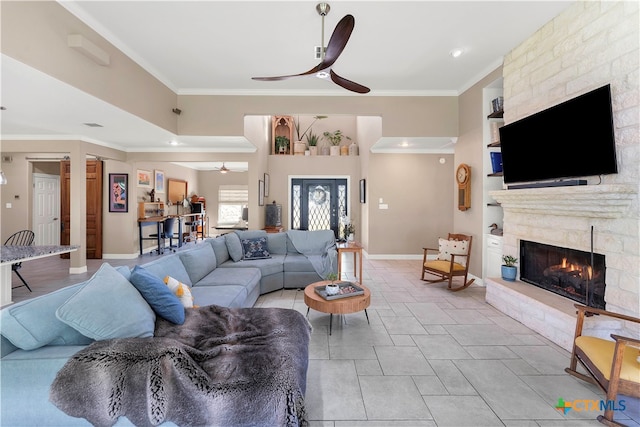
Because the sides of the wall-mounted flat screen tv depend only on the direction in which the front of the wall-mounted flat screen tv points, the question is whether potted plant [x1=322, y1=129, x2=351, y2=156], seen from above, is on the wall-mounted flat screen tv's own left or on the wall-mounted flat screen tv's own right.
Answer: on the wall-mounted flat screen tv's own right

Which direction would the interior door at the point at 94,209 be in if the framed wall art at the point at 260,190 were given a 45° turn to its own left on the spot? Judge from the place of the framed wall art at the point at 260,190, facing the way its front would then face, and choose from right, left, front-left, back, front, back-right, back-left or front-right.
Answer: back-right

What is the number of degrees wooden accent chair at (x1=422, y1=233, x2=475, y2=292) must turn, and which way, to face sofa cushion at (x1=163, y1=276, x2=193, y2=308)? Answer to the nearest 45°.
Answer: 0° — it already faces it

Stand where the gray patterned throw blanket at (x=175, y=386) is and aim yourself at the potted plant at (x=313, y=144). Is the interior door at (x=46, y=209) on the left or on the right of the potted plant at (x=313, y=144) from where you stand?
left

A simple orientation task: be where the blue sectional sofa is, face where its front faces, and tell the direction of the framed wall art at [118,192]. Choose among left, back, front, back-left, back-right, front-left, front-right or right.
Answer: back-left

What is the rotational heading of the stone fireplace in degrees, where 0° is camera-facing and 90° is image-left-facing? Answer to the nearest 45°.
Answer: approximately 45°
